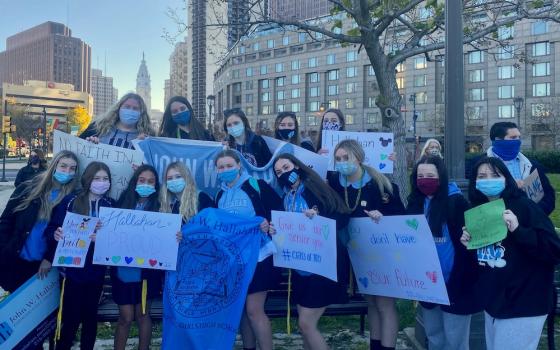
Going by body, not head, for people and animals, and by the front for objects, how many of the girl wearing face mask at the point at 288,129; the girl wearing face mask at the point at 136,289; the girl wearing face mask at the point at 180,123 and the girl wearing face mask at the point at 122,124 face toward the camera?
4

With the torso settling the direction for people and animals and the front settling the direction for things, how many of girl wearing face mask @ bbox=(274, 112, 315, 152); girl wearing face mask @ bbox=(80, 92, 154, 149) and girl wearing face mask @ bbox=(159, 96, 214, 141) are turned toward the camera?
3

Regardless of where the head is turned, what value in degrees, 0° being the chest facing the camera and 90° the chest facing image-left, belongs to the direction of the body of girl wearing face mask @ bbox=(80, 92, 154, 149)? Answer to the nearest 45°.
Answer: approximately 0°

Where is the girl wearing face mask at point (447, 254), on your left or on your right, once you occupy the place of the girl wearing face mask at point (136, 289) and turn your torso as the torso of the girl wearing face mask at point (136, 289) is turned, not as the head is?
on your left

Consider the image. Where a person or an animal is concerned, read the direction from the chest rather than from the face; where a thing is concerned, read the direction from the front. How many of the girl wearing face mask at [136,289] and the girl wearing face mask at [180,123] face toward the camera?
2

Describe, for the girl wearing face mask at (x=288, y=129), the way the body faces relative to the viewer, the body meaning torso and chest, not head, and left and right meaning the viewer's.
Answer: facing the viewer

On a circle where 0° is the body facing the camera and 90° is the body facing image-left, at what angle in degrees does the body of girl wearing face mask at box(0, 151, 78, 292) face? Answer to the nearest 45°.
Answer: approximately 315°

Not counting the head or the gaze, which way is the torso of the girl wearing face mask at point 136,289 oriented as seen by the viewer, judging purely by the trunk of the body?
toward the camera

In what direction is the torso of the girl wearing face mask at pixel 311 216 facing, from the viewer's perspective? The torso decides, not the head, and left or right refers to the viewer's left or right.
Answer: facing the viewer and to the left of the viewer

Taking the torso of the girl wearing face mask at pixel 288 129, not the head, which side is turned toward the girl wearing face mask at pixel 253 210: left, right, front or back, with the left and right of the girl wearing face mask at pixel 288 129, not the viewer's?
front

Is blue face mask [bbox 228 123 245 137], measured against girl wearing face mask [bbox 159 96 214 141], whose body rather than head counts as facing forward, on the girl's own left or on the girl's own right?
on the girl's own left

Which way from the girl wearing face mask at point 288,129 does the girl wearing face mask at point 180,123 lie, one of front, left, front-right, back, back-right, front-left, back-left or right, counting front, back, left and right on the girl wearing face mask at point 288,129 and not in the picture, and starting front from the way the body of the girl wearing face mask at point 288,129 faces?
right

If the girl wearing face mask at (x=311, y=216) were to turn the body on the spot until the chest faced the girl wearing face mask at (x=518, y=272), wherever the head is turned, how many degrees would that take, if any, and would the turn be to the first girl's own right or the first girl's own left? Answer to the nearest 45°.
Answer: approximately 90° to the first girl's own left

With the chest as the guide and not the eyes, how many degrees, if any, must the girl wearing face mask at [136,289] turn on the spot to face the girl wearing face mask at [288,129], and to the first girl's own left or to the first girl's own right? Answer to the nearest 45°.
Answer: approximately 135° to the first girl's own left
